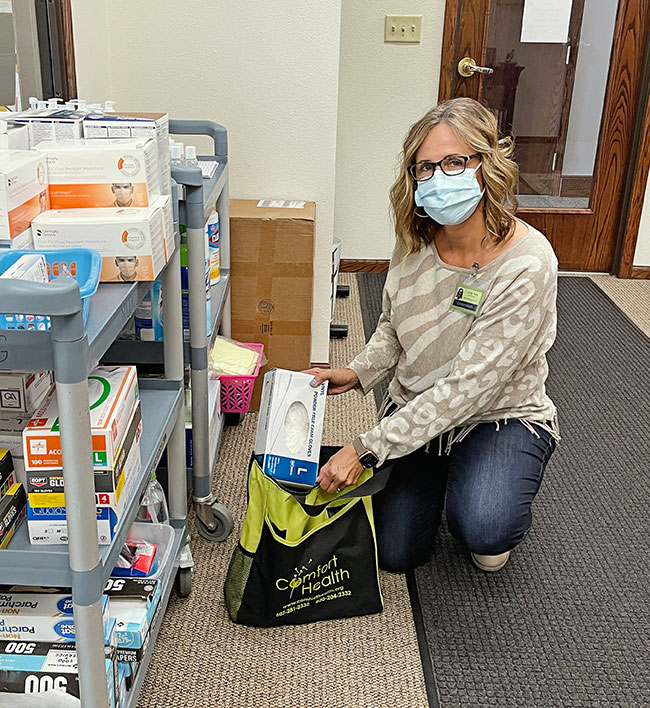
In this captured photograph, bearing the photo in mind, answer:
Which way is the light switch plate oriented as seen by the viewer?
toward the camera

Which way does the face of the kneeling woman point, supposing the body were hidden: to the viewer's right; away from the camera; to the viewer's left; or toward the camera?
toward the camera

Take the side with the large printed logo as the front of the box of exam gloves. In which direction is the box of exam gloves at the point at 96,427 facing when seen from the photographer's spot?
facing the viewer

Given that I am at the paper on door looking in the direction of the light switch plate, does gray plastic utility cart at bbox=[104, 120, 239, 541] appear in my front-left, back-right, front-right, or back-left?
front-left

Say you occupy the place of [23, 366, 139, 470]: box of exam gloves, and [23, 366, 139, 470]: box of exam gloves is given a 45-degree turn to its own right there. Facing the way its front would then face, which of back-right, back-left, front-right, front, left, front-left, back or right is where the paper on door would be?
back

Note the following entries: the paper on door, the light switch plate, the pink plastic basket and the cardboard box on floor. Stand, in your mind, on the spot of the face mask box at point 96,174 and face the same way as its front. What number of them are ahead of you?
0

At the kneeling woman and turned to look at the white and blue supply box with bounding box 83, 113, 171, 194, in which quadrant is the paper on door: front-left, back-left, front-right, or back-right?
back-right

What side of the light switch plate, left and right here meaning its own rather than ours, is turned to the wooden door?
left

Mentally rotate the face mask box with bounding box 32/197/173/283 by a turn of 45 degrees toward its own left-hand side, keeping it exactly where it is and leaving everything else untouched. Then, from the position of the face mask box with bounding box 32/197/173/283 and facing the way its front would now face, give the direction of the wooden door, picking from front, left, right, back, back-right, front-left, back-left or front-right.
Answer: left

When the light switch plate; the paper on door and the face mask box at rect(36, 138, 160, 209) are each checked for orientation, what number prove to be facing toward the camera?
3

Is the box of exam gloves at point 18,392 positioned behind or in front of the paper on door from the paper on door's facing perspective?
in front

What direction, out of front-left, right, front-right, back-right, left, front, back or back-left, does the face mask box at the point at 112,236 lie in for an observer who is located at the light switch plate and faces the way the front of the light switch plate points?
front

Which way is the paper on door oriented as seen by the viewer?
toward the camera

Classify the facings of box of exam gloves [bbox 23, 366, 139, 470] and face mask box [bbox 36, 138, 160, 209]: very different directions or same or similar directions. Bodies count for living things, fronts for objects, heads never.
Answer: same or similar directions

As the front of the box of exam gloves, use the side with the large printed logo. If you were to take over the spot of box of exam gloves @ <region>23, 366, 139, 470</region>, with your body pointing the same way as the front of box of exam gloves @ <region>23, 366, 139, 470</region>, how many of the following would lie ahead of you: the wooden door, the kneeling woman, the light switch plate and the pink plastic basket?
0
